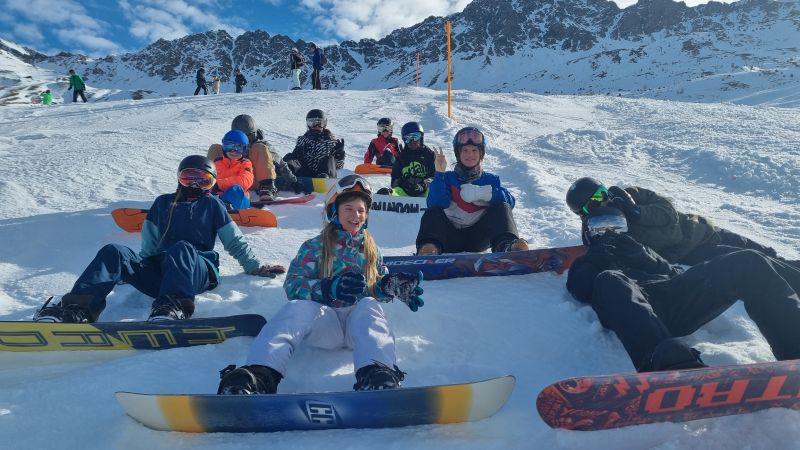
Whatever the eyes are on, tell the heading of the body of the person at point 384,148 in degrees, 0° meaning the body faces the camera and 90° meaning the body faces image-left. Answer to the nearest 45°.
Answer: approximately 0°

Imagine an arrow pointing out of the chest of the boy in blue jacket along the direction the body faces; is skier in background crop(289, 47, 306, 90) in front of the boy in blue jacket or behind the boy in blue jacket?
behind

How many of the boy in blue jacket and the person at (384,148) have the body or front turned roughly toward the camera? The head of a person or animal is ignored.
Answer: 2

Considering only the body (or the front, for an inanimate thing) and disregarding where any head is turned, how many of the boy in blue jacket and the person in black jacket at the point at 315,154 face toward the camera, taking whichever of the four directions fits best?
2

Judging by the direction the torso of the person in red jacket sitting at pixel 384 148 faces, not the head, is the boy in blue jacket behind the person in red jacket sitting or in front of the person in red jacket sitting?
in front

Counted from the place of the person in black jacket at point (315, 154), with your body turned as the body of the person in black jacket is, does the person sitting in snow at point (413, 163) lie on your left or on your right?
on your left

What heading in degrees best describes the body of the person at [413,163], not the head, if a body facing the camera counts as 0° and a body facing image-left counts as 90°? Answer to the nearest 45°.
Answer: approximately 0°

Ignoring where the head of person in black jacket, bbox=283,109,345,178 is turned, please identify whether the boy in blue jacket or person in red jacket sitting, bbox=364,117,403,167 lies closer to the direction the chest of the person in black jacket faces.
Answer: the boy in blue jacket

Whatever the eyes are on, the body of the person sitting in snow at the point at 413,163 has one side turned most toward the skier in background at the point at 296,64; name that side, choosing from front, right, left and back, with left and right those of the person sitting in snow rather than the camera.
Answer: back
